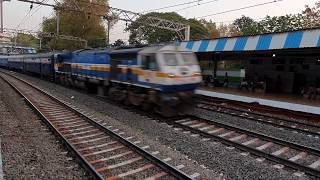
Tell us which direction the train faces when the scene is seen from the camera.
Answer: facing the viewer and to the right of the viewer

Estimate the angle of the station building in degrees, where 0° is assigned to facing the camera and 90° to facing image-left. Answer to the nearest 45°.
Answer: approximately 45°

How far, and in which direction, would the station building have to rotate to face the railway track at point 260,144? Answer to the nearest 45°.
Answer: approximately 45° to its left

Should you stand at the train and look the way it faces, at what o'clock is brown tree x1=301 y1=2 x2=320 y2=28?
The brown tree is roughly at 9 o'clock from the train.

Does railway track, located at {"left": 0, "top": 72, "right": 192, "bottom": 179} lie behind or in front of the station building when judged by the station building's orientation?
in front

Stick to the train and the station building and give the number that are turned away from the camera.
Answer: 0

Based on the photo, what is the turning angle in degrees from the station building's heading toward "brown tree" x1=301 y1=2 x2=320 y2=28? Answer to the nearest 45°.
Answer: approximately 135° to its right

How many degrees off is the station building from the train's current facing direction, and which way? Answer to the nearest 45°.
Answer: approximately 90° to its left

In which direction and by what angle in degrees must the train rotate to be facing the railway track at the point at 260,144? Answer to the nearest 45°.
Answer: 0° — it already faces it

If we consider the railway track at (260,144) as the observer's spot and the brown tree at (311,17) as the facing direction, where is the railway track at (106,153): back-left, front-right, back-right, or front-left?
back-left

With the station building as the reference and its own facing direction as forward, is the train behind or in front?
in front

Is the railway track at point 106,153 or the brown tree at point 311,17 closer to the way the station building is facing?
the railway track
